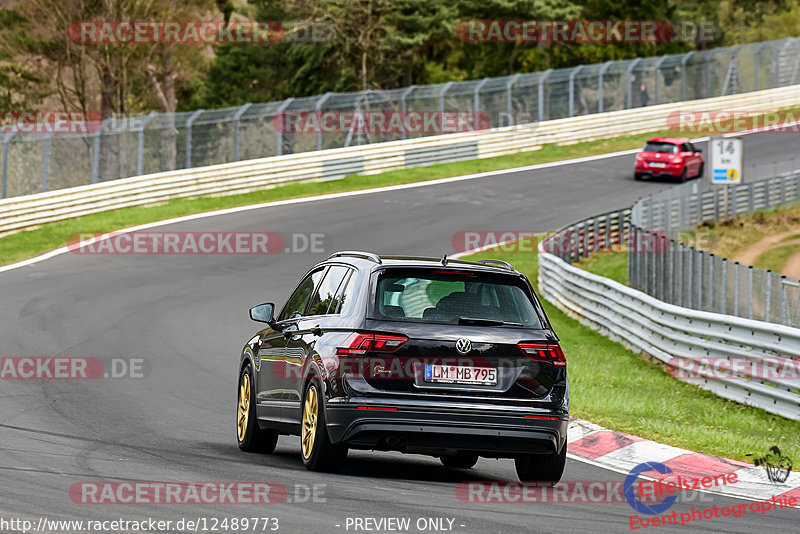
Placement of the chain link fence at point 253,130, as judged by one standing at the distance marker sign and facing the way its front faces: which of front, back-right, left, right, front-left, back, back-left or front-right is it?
right

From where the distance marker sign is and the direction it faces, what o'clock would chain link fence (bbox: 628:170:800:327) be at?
The chain link fence is roughly at 12 o'clock from the distance marker sign.

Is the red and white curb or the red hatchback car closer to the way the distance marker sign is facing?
the red and white curb

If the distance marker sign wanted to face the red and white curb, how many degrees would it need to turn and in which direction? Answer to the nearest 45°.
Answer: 0° — it already faces it

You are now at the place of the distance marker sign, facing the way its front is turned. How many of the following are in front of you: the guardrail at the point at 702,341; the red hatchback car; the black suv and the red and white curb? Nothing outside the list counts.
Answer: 3

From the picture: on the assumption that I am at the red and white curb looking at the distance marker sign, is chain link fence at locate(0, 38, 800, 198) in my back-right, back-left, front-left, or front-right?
front-left

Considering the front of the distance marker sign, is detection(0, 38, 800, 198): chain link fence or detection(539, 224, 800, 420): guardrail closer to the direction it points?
the guardrail

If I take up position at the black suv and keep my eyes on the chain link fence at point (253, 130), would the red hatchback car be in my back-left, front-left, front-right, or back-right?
front-right

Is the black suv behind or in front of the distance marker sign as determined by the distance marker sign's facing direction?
in front

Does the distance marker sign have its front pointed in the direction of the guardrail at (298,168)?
no

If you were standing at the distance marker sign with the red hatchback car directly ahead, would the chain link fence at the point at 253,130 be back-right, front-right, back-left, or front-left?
front-left

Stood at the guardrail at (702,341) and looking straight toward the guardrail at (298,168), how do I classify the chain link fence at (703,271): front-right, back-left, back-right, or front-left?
front-right

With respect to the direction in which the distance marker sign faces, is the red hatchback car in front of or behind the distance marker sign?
behind

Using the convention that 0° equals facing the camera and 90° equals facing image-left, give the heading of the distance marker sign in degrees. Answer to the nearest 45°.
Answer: approximately 0°

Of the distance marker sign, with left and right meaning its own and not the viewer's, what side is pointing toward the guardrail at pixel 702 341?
front

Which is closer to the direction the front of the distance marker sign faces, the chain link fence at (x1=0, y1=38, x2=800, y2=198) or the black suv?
the black suv
